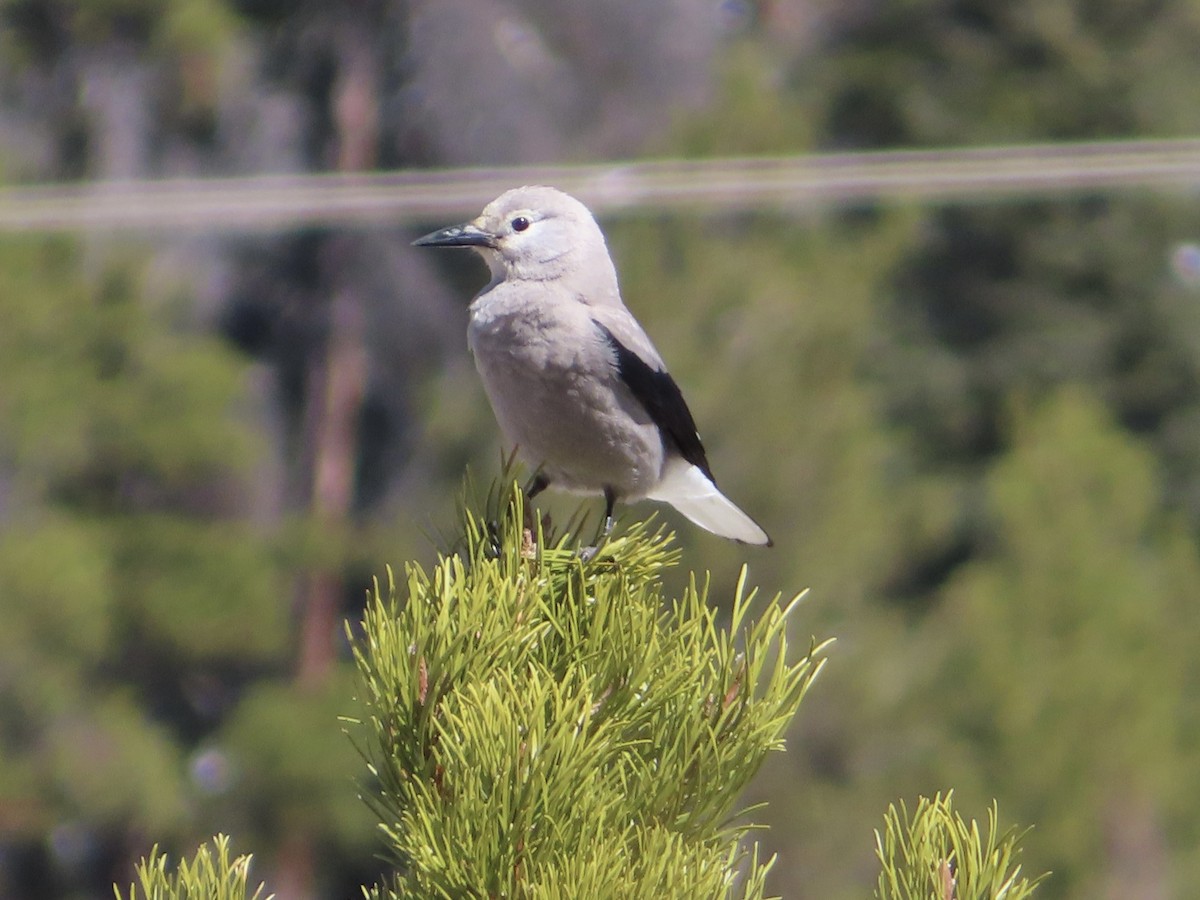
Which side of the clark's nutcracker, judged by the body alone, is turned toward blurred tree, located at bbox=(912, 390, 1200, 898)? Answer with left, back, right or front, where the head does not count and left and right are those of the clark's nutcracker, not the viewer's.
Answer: back

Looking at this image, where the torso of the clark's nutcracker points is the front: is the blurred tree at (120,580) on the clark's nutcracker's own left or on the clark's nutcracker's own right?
on the clark's nutcracker's own right

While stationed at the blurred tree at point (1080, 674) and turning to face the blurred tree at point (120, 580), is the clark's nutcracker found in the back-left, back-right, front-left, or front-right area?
front-left

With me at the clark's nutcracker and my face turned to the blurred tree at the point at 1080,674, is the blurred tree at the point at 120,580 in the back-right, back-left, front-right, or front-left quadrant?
front-left

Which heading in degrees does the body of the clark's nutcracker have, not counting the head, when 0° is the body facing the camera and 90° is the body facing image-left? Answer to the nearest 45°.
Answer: approximately 45°

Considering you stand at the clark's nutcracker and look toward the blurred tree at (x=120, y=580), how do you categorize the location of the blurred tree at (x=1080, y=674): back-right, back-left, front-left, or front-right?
front-right
